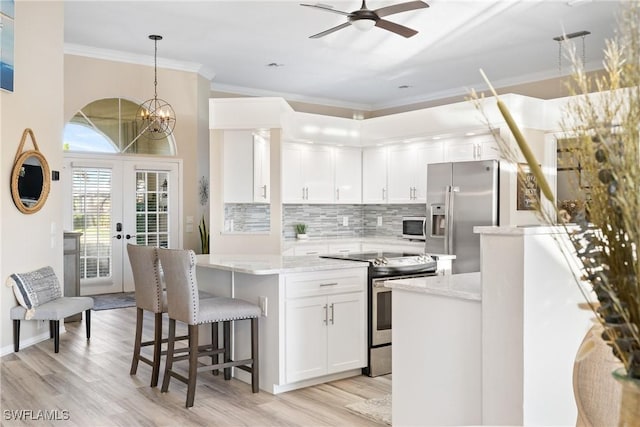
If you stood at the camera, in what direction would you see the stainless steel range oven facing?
facing the viewer and to the right of the viewer

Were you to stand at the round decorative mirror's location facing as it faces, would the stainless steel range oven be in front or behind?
in front

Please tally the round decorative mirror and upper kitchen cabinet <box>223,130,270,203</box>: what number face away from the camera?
0

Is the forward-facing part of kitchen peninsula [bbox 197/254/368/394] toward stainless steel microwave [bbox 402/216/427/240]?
no

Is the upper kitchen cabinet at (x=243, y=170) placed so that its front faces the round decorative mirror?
no

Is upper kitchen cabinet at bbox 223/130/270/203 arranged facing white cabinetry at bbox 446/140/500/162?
no

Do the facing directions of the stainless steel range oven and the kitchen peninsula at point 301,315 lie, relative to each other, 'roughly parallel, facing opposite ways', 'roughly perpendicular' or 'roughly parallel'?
roughly parallel

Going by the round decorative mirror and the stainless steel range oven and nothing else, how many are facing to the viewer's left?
0

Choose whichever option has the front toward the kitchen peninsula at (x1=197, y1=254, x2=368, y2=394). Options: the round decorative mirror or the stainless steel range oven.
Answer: the round decorative mirror

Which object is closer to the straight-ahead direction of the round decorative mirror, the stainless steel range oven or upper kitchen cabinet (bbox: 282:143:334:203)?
the stainless steel range oven

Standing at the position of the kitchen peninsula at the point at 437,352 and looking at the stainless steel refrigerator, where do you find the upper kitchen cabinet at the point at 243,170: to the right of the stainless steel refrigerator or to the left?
left

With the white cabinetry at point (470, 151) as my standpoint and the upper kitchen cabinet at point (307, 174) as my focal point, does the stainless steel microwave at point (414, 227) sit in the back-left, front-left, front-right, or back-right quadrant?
front-right

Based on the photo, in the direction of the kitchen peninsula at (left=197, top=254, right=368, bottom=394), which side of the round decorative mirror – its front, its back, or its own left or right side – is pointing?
front

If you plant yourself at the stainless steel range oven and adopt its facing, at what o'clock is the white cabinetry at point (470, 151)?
The white cabinetry is roughly at 8 o'clock from the stainless steel range oven.

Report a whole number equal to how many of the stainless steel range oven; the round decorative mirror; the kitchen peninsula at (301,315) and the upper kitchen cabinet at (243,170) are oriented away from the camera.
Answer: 0

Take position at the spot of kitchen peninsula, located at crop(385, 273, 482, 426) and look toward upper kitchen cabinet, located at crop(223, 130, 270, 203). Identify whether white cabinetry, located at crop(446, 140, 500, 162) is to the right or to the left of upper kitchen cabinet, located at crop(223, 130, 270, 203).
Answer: right
